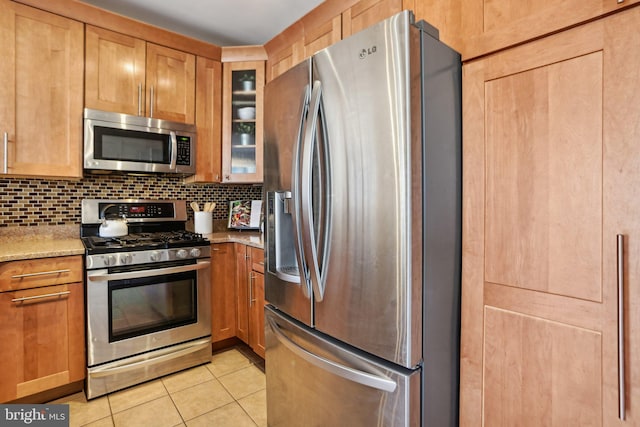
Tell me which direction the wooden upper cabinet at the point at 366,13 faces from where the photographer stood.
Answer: facing the viewer and to the left of the viewer

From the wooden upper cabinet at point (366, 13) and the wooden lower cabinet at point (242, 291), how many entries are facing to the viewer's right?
0

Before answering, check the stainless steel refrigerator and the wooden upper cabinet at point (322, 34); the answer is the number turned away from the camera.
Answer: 0

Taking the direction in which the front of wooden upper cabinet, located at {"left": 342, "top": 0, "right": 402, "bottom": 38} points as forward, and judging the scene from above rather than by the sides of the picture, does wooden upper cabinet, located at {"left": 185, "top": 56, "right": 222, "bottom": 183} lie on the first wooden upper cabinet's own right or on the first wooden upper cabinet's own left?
on the first wooden upper cabinet's own right

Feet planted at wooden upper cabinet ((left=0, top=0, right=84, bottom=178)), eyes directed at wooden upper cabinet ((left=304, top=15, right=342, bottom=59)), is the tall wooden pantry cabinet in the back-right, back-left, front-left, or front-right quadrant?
front-right

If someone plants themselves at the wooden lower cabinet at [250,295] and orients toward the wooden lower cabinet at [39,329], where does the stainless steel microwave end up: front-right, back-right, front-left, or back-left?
front-right

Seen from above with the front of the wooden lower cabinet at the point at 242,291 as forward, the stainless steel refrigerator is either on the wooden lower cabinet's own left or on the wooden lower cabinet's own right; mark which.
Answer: on the wooden lower cabinet's own left

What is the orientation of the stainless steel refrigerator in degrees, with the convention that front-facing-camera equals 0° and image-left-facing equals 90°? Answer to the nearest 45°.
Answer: approximately 45°

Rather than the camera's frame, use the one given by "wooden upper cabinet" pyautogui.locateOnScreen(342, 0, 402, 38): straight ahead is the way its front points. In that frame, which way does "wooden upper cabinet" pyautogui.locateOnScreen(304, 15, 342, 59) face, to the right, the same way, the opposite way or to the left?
the same way

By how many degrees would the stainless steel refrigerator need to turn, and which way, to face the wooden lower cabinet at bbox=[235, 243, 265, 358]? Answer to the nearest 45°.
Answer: approximately 90° to its right
